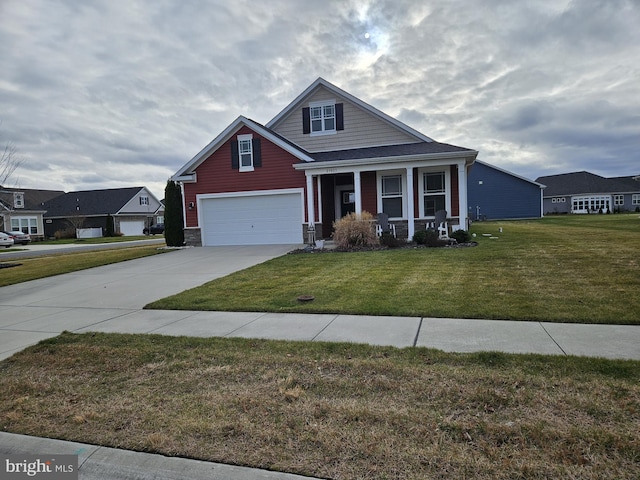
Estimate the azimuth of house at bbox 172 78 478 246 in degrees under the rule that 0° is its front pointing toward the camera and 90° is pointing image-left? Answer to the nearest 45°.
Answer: approximately 0°

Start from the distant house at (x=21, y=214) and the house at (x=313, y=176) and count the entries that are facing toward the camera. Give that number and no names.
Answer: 2

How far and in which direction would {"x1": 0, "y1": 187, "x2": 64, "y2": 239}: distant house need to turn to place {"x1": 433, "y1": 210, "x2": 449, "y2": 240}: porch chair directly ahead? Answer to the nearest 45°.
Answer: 0° — it already faces it

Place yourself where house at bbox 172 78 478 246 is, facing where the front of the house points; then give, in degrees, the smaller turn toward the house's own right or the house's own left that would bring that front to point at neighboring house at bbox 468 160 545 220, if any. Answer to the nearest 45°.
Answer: approximately 135° to the house's own left

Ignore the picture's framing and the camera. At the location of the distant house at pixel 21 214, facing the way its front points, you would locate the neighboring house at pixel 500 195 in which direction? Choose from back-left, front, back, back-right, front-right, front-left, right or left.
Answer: front-left

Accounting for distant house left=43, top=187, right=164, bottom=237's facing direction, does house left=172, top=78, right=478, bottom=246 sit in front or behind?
in front

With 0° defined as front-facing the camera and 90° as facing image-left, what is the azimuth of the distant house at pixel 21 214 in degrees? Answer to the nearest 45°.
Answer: approximately 0°

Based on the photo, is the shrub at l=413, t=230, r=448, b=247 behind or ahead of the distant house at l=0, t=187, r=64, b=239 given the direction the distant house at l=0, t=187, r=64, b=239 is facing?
ahead

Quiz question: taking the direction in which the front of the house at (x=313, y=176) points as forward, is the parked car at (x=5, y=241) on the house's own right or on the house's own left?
on the house's own right

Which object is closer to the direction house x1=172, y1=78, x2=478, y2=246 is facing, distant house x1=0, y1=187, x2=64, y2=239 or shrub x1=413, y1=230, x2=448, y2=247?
the shrub

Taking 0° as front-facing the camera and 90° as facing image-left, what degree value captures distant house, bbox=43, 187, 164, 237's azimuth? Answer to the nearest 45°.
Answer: approximately 315°

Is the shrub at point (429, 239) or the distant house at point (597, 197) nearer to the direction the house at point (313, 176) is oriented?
the shrub
